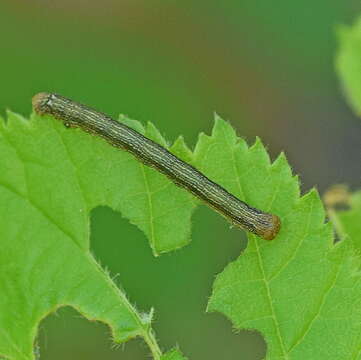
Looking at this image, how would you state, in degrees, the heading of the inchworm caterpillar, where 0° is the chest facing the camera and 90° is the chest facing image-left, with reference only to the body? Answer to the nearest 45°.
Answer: approximately 90°

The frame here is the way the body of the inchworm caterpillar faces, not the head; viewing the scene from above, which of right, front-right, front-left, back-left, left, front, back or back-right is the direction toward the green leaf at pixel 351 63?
back-right

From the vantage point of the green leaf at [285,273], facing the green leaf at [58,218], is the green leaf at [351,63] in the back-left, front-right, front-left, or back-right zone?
back-right
